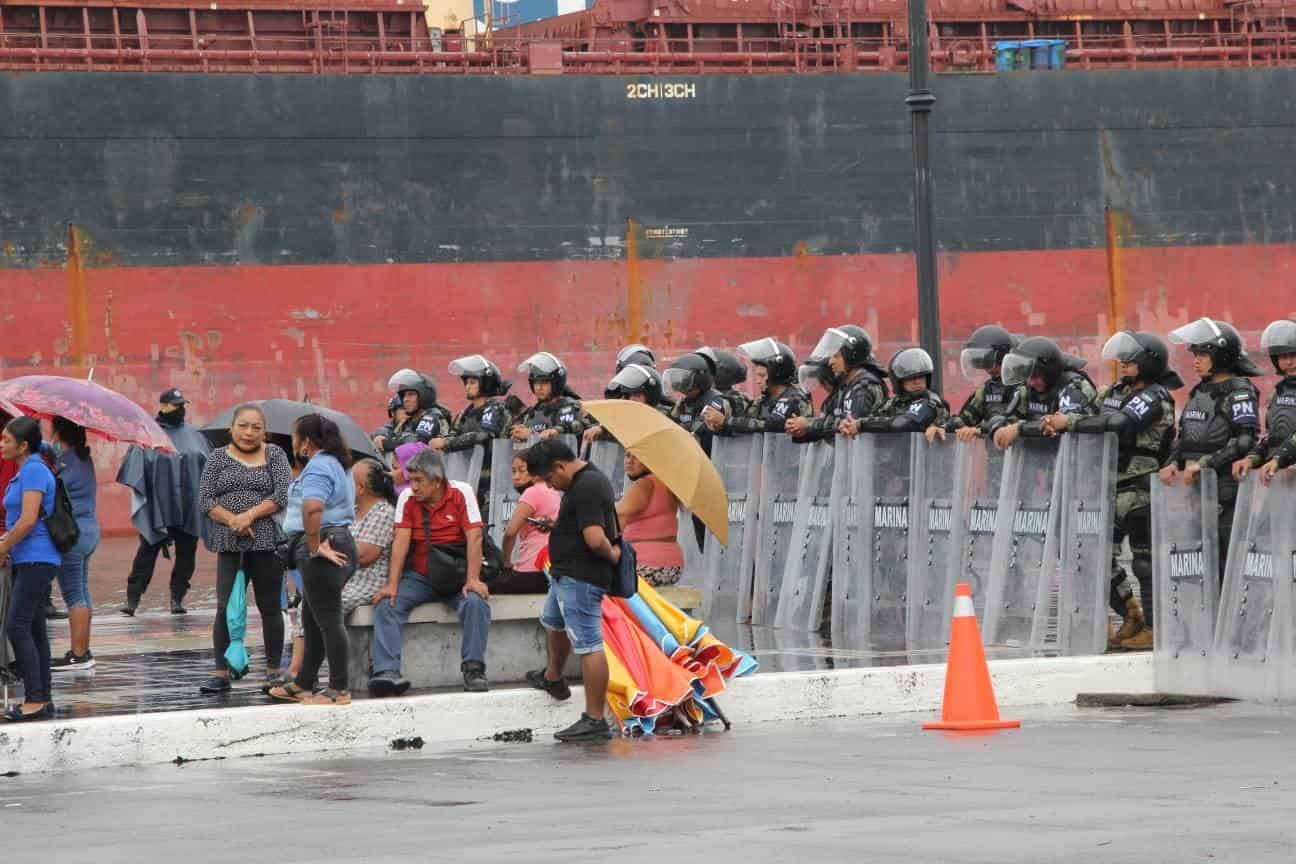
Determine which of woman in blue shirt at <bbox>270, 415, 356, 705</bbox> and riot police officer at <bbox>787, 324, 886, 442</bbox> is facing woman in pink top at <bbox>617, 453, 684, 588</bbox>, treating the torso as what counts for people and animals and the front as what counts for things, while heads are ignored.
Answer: the riot police officer

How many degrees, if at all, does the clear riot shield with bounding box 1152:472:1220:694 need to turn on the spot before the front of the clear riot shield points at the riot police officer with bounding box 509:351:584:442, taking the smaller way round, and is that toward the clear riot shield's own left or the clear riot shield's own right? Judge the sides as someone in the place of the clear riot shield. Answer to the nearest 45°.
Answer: approximately 90° to the clear riot shield's own right

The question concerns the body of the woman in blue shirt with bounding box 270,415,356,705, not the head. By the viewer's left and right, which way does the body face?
facing to the left of the viewer

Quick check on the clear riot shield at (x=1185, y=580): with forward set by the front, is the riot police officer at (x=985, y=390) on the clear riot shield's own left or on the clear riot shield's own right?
on the clear riot shield's own right

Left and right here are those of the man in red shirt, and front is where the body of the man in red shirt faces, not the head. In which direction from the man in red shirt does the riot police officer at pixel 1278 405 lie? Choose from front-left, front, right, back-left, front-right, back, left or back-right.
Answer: left

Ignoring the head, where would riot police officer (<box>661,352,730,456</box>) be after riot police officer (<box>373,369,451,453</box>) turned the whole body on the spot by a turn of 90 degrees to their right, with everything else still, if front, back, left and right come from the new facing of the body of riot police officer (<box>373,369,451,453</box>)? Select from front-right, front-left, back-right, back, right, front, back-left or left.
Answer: back

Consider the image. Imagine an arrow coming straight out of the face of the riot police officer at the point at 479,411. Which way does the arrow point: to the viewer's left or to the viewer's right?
to the viewer's left

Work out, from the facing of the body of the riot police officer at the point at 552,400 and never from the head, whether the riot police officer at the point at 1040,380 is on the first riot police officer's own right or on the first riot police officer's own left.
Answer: on the first riot police officer's own left

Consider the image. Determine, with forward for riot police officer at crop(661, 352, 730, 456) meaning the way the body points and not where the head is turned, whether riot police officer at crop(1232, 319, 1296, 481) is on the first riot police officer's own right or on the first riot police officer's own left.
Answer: on the first riot police officer's own left

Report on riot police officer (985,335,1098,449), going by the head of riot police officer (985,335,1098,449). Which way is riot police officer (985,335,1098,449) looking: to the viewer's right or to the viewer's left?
to the viewer's left

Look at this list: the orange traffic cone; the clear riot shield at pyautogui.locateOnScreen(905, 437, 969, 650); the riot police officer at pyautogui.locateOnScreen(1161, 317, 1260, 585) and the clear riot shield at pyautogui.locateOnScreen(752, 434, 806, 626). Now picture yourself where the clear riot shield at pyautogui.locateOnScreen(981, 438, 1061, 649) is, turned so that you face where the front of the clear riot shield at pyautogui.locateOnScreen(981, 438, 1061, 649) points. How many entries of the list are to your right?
2

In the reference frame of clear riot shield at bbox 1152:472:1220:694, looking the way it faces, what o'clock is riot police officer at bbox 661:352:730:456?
The riot police officer is roughly at 3 o'clock from the clear riot shield.
